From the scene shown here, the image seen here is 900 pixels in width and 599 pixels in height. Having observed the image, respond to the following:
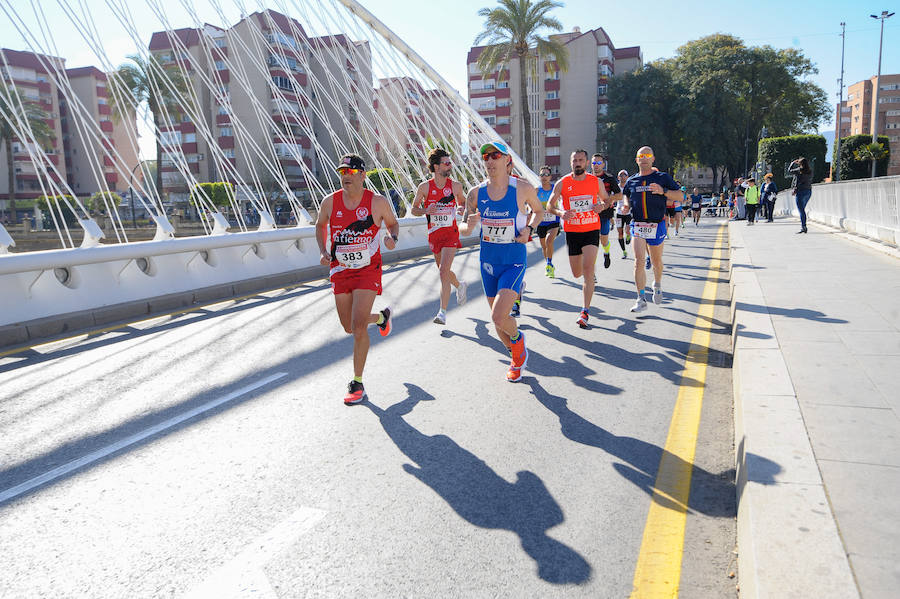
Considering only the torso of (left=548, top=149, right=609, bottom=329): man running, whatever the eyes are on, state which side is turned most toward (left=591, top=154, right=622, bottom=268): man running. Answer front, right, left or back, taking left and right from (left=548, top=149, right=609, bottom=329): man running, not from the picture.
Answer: back

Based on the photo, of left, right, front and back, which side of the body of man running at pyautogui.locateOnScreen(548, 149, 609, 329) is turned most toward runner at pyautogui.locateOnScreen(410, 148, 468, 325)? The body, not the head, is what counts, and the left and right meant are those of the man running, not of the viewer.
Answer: right

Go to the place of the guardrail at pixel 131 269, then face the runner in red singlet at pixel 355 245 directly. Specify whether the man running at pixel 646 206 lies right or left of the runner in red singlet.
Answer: left

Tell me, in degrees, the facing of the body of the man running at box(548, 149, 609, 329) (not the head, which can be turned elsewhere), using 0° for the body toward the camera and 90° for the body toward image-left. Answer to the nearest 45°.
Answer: approximately 0°

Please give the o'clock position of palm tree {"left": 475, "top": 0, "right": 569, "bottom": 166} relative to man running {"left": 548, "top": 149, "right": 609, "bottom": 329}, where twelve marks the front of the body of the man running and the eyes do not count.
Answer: The palm tree is roughly at 6 o'clock from the man running.

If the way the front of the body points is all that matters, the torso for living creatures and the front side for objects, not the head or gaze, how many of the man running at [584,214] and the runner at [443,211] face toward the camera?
2

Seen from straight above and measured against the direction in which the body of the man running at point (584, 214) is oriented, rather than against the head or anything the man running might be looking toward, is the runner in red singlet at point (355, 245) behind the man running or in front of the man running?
in front
